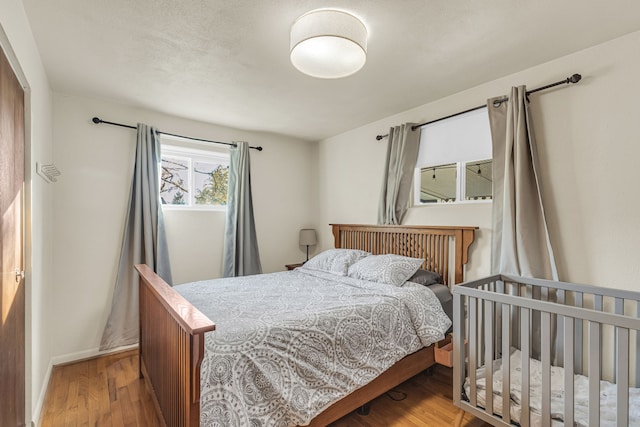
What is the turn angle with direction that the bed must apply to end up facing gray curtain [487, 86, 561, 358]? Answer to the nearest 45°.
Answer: approximately 135° to its left

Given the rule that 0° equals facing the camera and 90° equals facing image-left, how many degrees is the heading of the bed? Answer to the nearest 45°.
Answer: approximately 45°

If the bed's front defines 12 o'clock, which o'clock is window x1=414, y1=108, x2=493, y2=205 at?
The window is roughly at 7 o'clock from the bed.

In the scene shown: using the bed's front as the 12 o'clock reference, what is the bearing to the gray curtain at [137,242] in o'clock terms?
The gray curtain is roughly at 3 o'clock from the bed.

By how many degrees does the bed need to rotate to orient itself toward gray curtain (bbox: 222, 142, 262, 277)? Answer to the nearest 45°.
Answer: approximately 135° to its right

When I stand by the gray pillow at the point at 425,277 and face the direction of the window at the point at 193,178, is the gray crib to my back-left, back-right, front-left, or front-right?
back-left

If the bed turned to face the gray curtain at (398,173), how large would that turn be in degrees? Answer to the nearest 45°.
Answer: approximately 180°

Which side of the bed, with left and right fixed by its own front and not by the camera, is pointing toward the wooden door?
front
